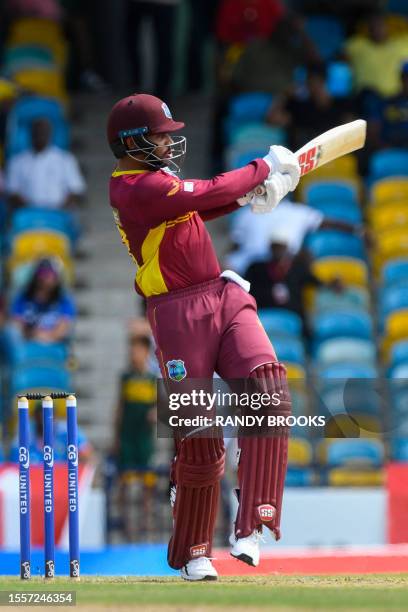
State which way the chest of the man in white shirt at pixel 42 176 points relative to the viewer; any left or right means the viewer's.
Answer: facing the viewer

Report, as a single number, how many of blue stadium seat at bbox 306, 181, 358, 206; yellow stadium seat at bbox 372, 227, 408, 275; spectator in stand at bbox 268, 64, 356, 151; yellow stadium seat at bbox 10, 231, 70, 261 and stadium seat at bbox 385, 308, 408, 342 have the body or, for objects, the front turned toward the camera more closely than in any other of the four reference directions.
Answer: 5

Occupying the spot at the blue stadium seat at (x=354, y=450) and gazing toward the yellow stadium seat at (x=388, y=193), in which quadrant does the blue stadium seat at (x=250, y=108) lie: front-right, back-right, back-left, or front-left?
front-left

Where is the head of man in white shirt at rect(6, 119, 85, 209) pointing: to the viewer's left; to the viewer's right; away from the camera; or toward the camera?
toward the camera

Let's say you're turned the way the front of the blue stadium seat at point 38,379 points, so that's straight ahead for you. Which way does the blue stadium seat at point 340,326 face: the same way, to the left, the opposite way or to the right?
the same way

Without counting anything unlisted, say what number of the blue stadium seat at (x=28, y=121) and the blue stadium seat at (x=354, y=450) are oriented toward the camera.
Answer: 2

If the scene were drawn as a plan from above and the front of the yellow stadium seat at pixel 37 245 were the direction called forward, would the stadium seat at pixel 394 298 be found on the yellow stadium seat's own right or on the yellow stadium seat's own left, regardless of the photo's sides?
on the yellow stadium seat's own left

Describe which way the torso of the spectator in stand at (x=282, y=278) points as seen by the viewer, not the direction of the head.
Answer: toward the camera

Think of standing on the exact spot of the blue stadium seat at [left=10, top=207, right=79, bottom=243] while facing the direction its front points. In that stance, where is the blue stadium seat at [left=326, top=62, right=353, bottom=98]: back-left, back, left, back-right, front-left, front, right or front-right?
left

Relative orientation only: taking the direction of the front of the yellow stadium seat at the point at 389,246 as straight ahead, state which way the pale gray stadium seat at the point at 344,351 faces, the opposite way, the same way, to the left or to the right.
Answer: the same way

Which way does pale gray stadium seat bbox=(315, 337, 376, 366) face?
toward the camera
